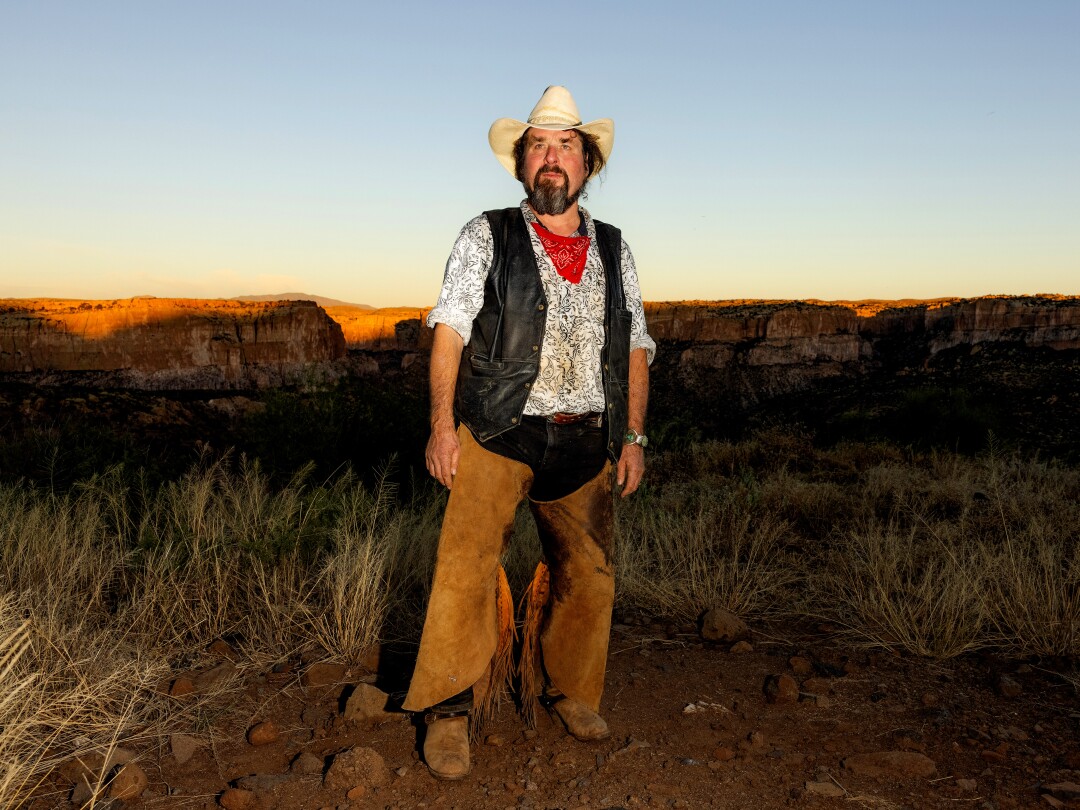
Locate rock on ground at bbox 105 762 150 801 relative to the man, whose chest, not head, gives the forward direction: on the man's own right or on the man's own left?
on the man's own right

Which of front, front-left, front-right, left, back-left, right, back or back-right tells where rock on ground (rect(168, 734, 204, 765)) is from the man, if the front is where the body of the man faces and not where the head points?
back-right

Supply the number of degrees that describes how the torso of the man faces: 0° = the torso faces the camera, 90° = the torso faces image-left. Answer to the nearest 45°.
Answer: approximately 315°

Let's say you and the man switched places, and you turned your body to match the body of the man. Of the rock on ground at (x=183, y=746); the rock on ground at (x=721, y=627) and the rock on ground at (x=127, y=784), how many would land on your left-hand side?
1
